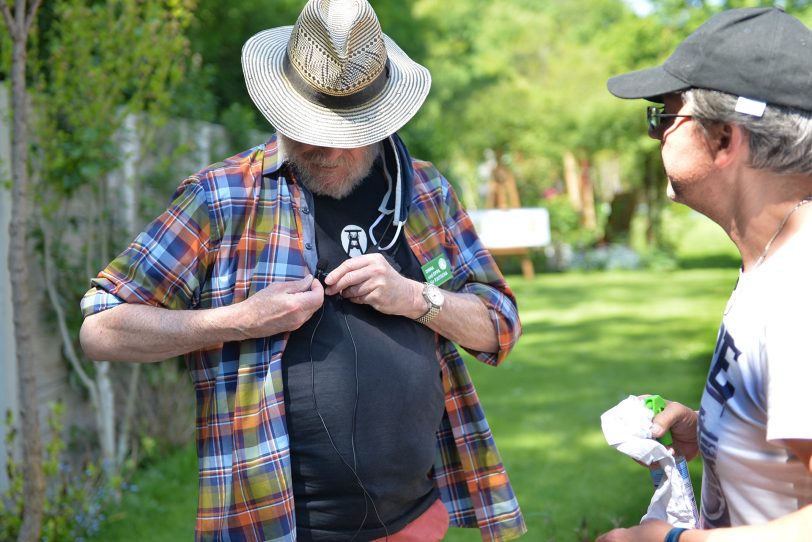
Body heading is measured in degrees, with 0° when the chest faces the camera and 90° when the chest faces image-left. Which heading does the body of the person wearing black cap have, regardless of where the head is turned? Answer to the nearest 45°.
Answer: approximately 90°

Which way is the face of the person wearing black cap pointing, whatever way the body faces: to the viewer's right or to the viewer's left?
to the viewer's left

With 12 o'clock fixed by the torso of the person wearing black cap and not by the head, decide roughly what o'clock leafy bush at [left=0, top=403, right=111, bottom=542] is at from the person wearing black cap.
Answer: The leafy bush is roughly at 1 o'clock from the person wearing black cap.

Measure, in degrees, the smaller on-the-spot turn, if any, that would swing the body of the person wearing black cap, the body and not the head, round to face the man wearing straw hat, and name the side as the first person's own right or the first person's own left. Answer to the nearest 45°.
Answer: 0° — they already face them
